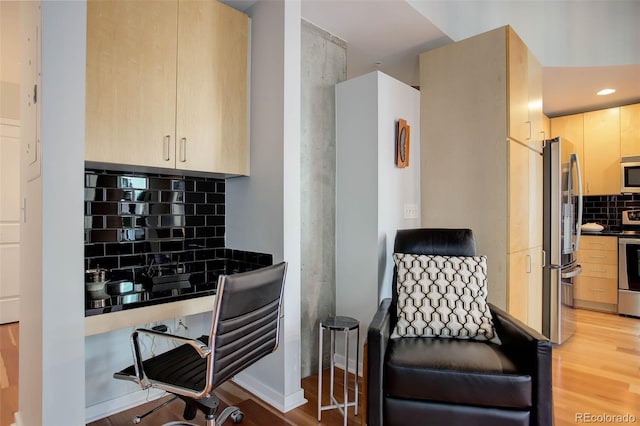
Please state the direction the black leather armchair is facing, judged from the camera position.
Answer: facing the viewer

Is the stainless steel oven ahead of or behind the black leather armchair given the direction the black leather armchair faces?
behind

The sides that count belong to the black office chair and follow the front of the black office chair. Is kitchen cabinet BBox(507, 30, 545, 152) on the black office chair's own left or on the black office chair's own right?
on the black office chair's own right

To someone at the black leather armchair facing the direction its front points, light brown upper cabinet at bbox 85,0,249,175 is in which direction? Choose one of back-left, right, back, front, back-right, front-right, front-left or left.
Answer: right

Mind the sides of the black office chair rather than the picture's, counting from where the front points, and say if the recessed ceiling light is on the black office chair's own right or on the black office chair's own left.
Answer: on the black office chair's own right

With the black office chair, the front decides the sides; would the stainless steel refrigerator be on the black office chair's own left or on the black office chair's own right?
on the black office chair's own right

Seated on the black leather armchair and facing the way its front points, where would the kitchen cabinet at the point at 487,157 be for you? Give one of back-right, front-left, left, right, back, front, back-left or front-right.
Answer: back

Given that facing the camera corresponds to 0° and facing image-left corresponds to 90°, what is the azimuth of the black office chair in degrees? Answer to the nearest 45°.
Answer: approximately 135°

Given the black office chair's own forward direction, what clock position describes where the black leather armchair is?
The black leather armchair is roughly at 5 o'clock from the black office chair.

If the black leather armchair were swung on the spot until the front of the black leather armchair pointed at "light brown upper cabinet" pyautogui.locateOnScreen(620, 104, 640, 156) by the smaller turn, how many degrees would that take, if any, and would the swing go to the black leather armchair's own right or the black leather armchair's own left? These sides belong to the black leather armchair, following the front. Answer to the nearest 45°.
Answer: approximately 135° to the black leather armchair's own left

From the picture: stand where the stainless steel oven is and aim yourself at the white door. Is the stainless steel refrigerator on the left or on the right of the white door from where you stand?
left

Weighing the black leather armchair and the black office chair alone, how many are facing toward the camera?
1
